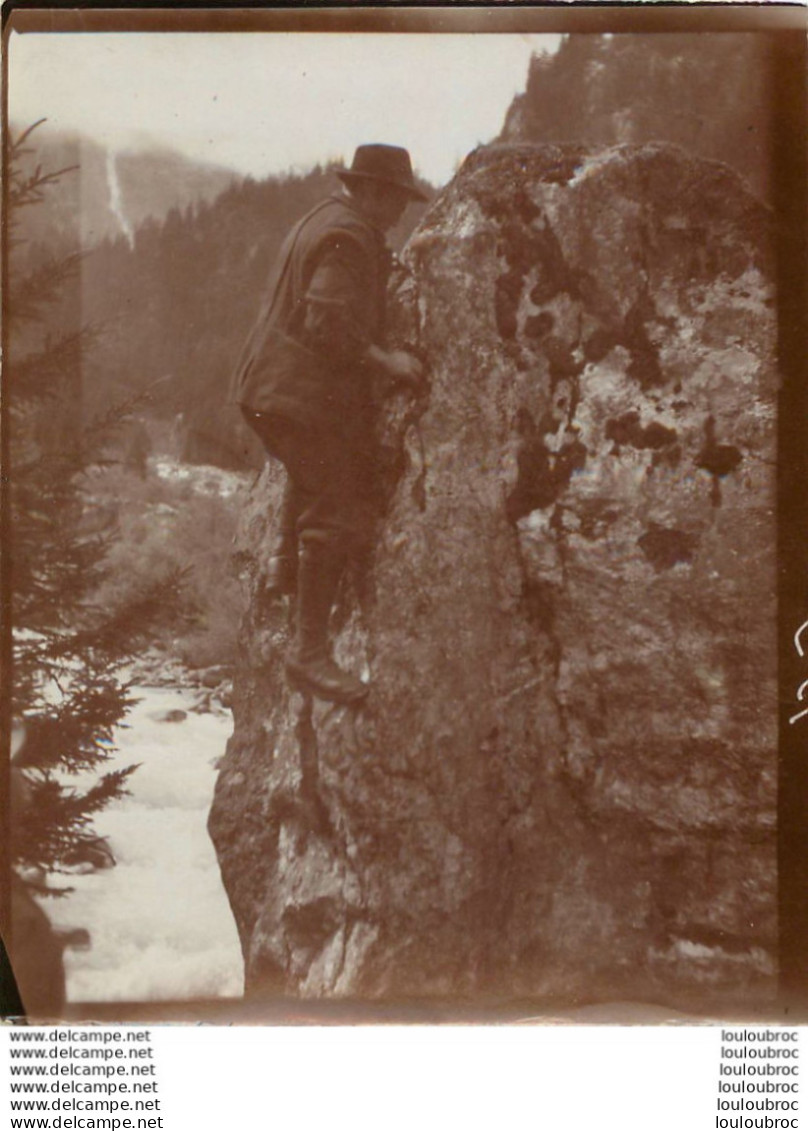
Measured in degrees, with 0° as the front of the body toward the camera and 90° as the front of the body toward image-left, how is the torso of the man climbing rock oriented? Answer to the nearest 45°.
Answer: approximately 270°
